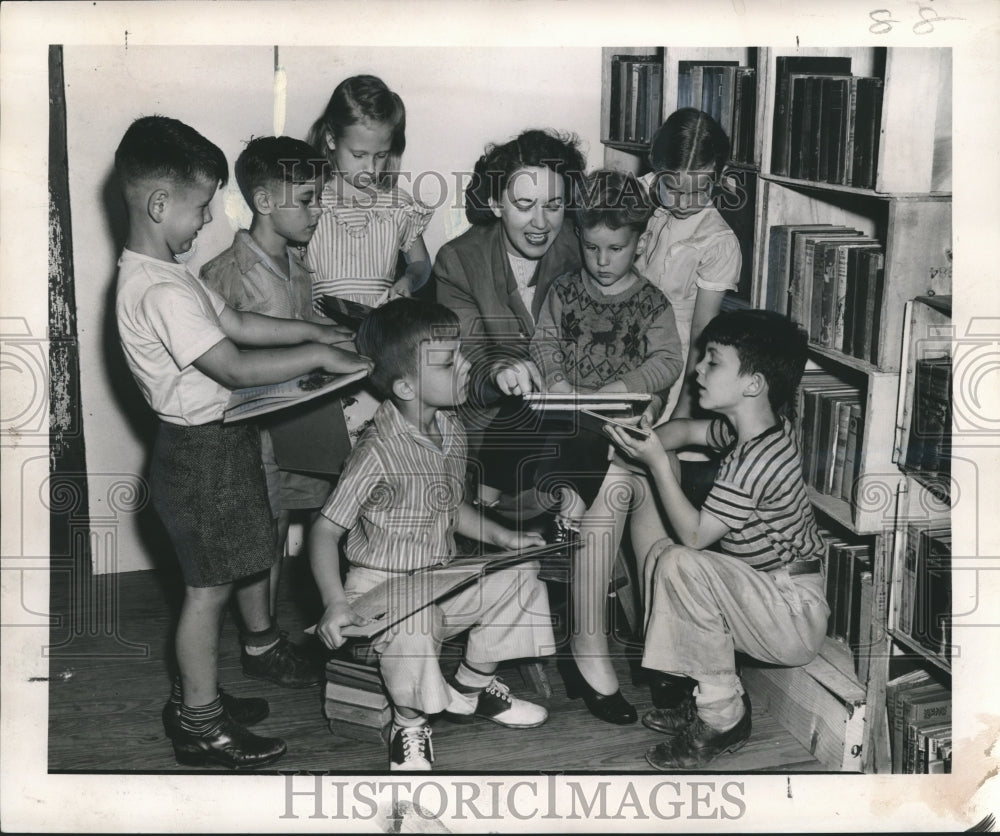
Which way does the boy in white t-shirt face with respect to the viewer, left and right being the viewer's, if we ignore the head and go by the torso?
facing to the right of the viewer

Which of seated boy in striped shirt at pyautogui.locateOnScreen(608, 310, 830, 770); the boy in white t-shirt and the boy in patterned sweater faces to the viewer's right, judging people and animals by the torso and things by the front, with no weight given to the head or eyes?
the boy in white t-shirt

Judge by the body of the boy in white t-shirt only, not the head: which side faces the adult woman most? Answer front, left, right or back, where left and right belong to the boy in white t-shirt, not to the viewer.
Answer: front

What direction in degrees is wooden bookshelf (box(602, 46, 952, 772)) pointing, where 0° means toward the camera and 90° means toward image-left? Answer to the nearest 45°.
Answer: approximately 45°

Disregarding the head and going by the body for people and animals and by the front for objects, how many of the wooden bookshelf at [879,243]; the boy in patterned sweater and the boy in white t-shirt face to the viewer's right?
1

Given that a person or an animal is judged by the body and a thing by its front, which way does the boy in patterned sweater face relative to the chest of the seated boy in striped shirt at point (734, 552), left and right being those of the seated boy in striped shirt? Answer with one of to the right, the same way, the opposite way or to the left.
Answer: to the left

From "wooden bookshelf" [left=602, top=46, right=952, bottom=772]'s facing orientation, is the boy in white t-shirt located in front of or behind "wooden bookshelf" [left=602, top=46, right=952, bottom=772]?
in front

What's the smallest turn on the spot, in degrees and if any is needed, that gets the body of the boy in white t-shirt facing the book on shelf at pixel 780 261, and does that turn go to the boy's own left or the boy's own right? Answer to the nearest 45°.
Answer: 0° — they already face it

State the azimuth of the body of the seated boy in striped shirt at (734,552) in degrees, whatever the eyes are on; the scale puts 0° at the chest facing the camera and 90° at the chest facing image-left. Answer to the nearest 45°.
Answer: approximately 90°

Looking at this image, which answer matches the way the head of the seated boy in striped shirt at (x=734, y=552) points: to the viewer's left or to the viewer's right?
to the viewer's left

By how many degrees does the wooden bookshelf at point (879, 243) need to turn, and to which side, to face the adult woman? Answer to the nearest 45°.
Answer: approximately 45° to its right

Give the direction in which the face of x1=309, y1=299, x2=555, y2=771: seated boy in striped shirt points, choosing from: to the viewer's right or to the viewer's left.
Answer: to the viewer's right

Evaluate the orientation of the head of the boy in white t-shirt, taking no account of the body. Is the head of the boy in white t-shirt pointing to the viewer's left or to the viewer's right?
to the viewer's right

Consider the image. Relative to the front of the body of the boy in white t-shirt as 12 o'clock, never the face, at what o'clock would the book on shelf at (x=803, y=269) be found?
The book on shelf is roughly at 12 o'clock from the boy in white t-shirt.
